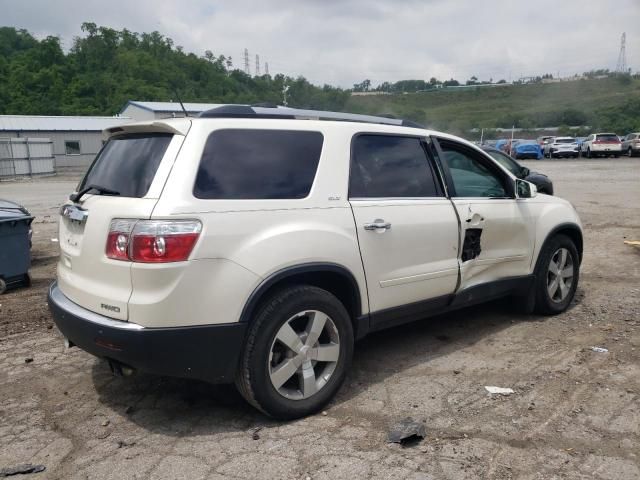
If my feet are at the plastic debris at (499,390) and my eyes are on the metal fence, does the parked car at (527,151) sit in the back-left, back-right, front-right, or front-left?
front-right

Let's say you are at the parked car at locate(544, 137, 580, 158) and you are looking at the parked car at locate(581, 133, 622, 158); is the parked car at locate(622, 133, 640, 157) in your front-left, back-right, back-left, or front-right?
front-left

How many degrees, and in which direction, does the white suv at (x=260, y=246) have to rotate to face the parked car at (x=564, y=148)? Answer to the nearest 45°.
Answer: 0° — it already faces it

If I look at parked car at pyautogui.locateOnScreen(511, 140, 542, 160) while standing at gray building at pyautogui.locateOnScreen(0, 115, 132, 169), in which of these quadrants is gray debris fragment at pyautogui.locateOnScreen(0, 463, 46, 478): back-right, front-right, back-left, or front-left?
front-right

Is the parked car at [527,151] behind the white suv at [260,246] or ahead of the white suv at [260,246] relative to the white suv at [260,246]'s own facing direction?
ahead

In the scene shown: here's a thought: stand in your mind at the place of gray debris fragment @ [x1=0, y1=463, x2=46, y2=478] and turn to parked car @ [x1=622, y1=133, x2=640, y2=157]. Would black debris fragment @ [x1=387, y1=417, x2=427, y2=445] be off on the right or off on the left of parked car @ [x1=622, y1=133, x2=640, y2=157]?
right

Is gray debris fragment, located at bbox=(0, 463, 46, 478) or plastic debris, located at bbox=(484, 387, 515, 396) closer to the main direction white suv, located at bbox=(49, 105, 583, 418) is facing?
the plastic debris

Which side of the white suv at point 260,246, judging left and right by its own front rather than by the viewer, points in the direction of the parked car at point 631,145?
front

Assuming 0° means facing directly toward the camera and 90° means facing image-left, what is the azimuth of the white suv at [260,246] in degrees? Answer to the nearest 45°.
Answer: approximately 225°

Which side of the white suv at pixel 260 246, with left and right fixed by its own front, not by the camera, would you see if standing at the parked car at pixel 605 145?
front

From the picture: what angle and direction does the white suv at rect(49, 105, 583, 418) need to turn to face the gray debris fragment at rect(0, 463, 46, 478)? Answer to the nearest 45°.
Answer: approximately 180°
